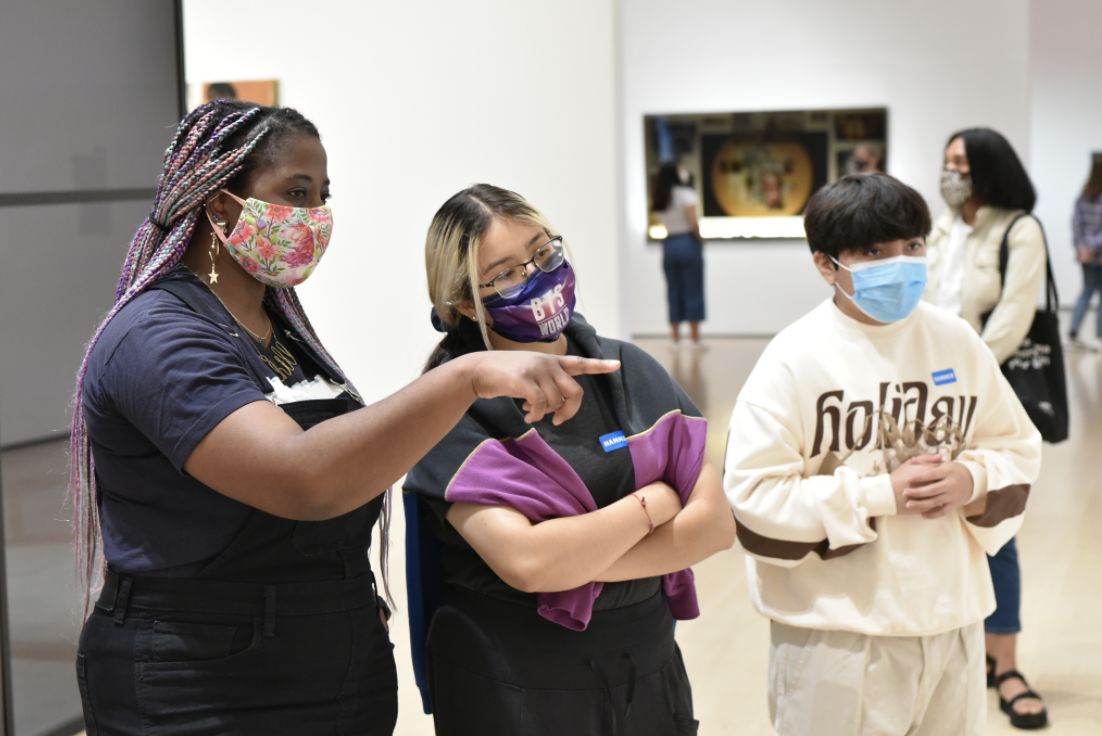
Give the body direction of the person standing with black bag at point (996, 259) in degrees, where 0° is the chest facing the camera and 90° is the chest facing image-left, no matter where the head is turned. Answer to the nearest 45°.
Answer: approximately 45°

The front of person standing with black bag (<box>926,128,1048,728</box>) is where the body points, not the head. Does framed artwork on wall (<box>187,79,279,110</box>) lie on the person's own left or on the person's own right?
on the person's own right

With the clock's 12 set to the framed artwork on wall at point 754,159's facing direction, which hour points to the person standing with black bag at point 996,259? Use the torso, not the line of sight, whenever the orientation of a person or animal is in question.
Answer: The person standing with black bag is roughly at 12 o'clock from the framed artwork on wall.

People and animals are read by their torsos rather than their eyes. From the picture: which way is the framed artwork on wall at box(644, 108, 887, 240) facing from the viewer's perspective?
toward the camera

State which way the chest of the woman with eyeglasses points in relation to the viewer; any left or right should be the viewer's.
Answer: facing the viewer and to the right of the viewer

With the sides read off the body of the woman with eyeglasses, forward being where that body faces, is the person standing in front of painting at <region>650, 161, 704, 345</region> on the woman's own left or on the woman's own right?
on the woman's own left

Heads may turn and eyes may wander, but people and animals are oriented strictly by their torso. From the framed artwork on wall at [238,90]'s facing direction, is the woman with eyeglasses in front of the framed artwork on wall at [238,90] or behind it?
in front

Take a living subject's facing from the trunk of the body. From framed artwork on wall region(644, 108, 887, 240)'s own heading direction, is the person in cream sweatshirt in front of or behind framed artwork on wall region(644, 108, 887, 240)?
in front

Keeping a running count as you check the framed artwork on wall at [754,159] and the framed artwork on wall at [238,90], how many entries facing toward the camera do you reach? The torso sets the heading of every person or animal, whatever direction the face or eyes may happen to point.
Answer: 2

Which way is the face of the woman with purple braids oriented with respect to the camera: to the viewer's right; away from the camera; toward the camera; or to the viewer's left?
to the viewer's right

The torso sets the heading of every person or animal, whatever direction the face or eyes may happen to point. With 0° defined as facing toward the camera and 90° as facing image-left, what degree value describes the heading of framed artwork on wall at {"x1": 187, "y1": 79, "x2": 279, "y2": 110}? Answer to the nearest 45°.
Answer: approximately 0°
